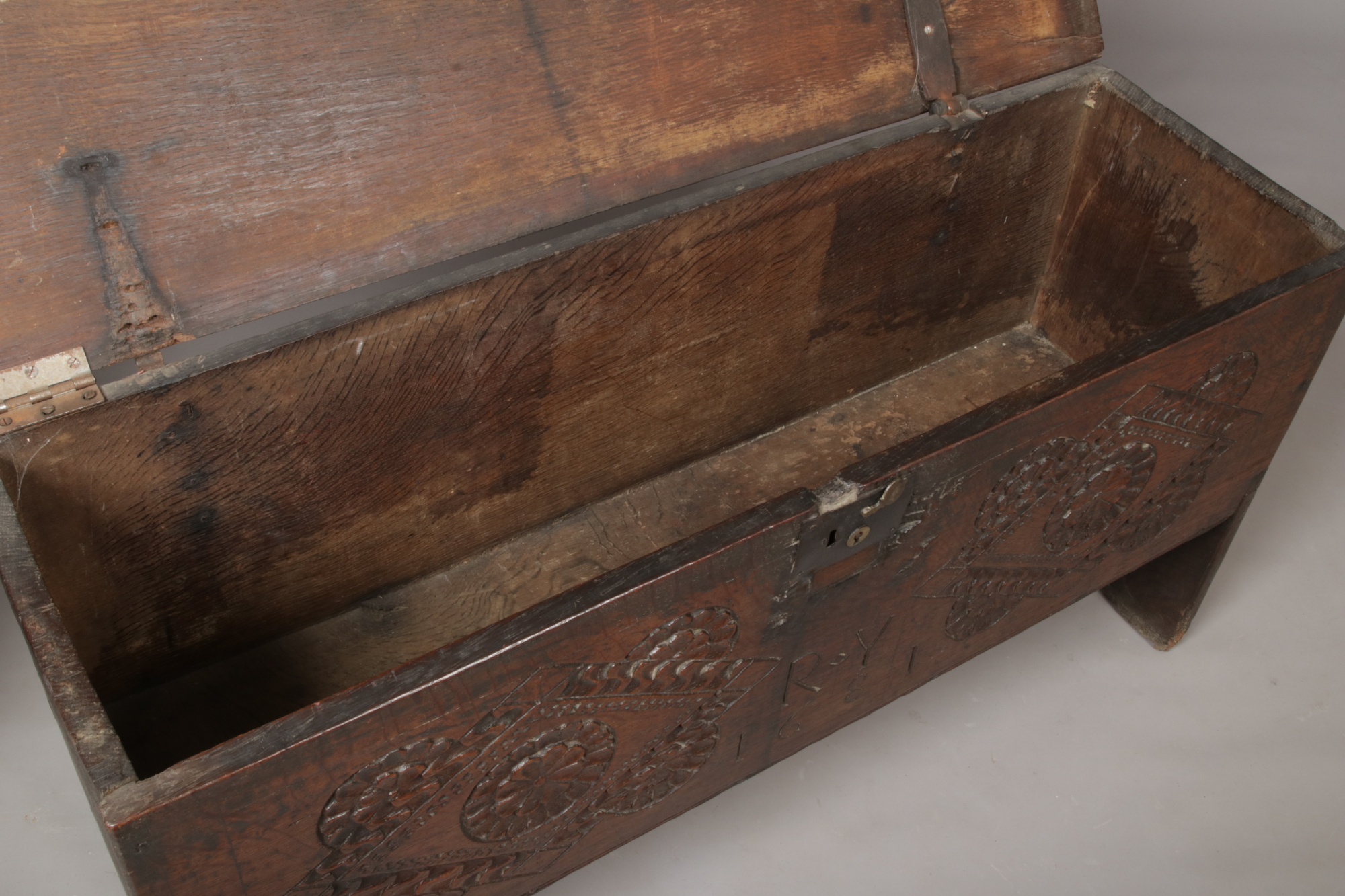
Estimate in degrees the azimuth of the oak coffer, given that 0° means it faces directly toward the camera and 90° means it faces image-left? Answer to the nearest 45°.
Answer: approximately 315°
